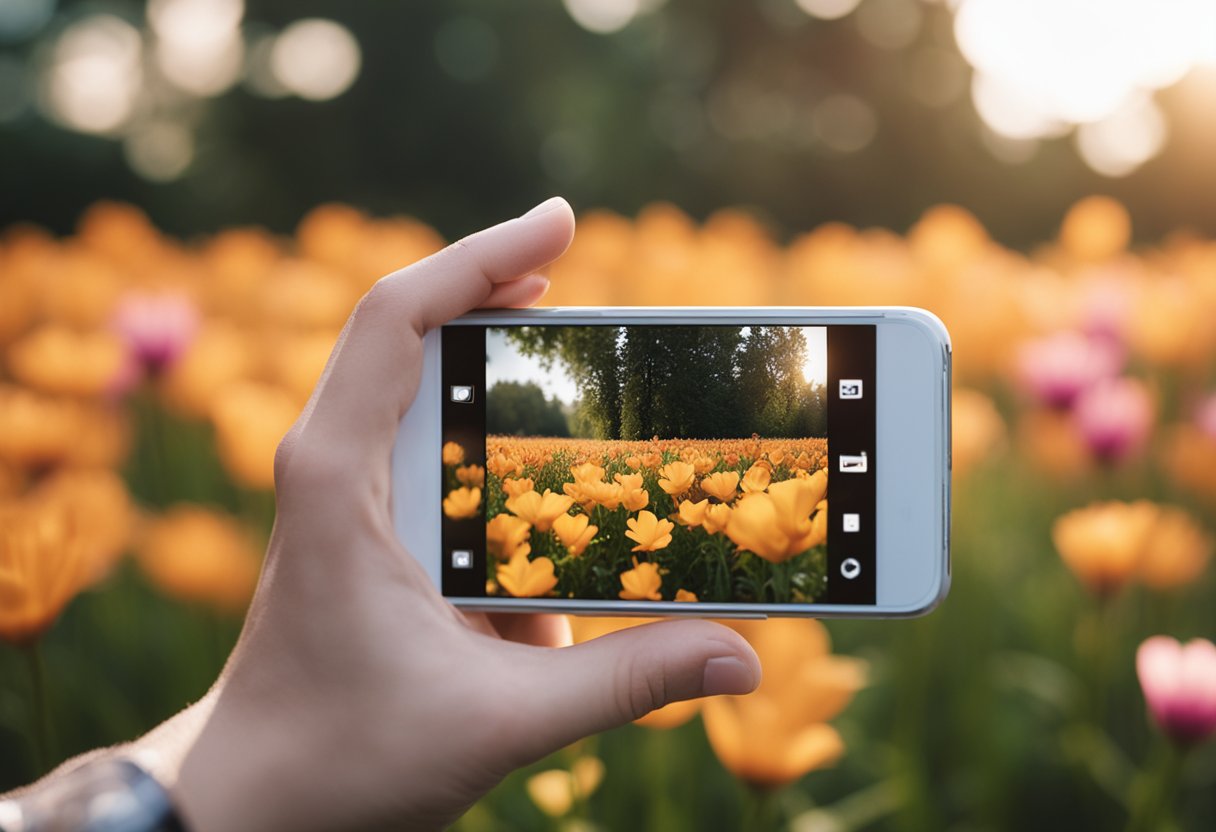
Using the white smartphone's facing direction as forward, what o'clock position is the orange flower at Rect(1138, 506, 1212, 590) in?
The orange flower is roughly at 8 o'clock from the white smartphone.

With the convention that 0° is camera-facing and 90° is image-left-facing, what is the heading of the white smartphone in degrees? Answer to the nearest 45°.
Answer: approximately 0°

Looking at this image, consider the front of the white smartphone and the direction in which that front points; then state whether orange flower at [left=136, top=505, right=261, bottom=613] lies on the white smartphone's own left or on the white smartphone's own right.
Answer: on the white smartphone's own right

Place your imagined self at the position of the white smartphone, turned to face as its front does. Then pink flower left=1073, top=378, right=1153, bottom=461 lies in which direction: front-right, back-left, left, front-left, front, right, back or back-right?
back-left

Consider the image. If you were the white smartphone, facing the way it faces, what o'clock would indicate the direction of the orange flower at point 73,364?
The orange flower is roughly at 4 o'clock from the white smartphone.

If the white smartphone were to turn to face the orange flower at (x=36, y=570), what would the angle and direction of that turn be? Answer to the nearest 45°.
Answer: approximately 90° to its right

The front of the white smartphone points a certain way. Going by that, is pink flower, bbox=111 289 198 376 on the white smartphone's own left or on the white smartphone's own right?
on the white smartphone's own right
